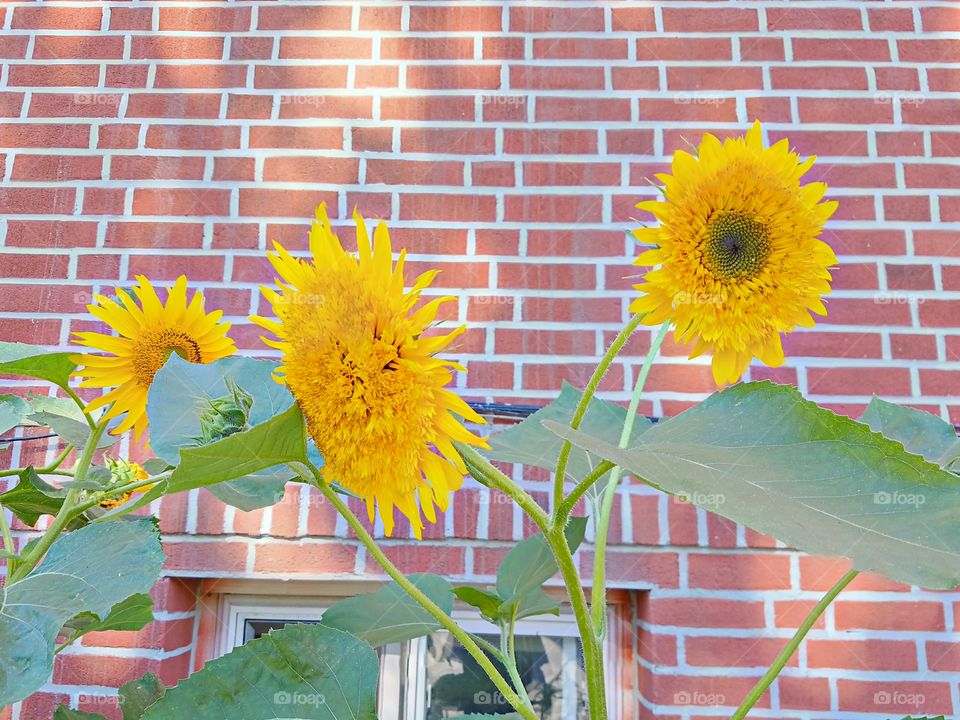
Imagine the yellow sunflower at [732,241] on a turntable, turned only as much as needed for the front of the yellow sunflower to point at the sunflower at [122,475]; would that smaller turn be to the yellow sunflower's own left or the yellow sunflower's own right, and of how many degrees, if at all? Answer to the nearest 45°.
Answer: approximately 90° to the yellow sunflower's own right

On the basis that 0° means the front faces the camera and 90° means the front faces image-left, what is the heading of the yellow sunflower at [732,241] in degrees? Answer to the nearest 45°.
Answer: approximately 0°
